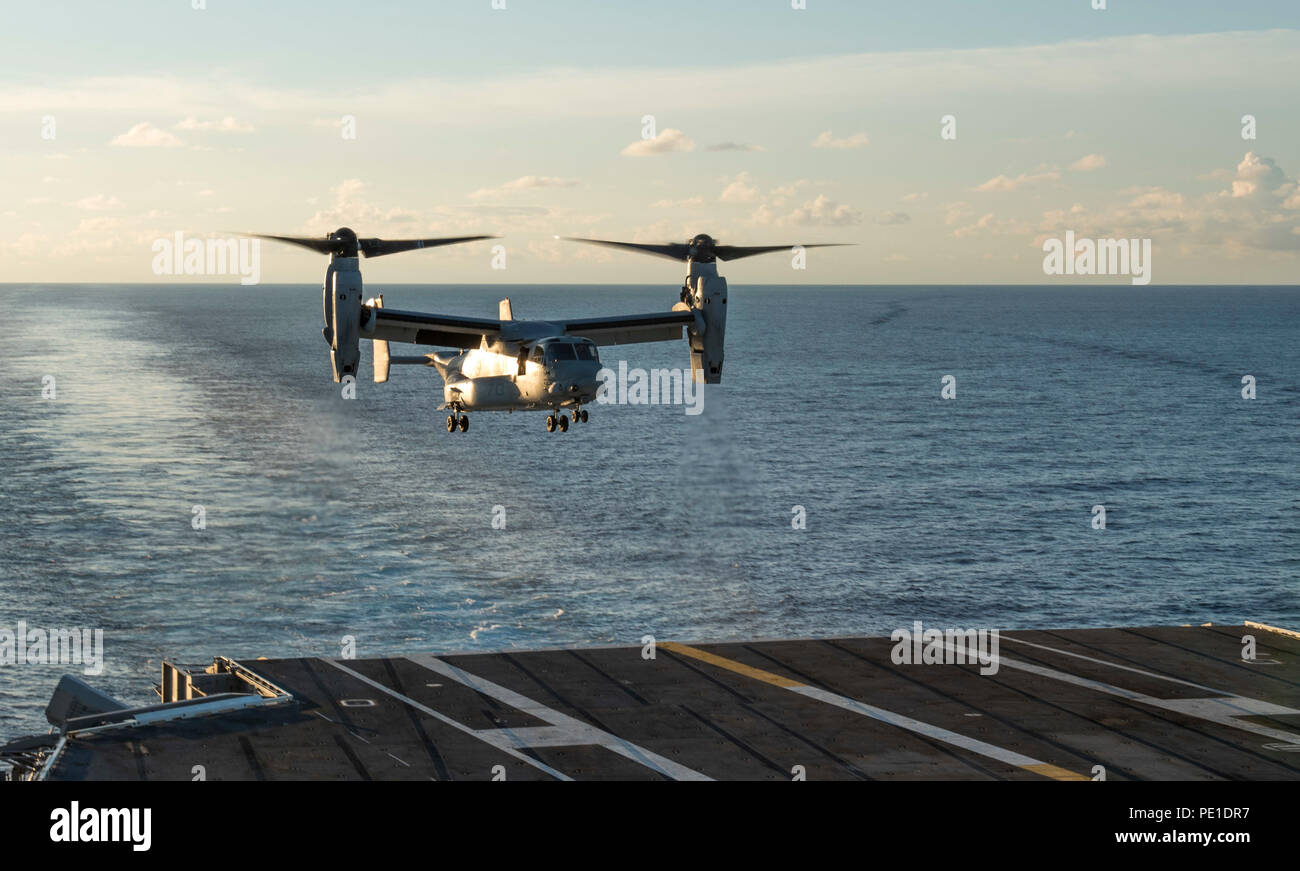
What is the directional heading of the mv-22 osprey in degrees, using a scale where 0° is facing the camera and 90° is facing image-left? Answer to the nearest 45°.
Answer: approximately 315°
